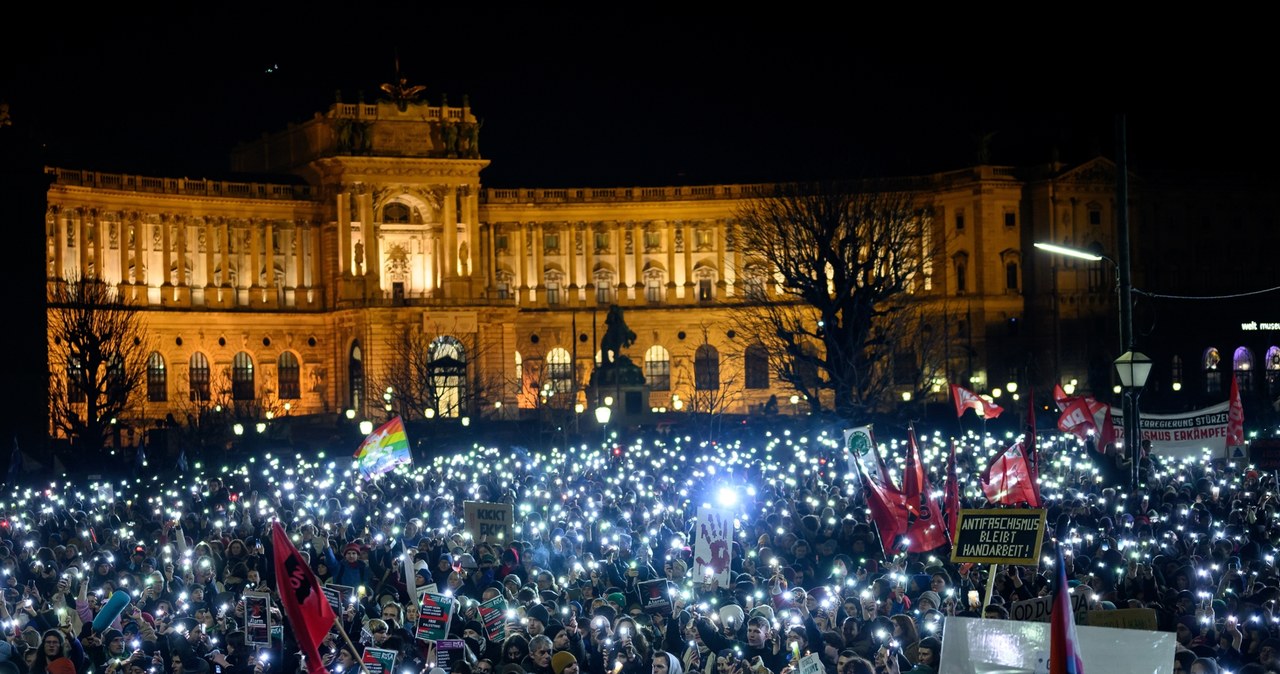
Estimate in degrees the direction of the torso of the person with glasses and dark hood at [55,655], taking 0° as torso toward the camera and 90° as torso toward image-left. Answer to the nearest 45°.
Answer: approximately 0°

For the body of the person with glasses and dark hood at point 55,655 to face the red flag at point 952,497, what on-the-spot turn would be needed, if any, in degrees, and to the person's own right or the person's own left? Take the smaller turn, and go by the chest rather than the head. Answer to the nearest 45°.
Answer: approximately 90° to the person's own left

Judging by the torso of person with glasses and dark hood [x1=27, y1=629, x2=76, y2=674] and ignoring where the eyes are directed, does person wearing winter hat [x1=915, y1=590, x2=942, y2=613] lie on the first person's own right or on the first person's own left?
on the first person's own left

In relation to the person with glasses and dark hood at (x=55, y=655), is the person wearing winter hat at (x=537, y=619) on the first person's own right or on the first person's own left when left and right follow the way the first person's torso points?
on the first person's own left
